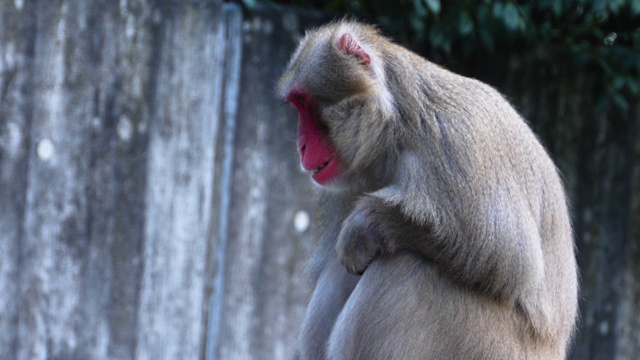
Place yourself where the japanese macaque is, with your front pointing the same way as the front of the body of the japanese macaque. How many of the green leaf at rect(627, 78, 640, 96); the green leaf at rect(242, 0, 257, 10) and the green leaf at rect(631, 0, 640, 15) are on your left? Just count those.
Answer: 0

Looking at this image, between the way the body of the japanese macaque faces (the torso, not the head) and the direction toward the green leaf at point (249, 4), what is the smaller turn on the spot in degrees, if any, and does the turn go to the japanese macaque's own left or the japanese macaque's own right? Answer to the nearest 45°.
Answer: approximately 45° to the japanese macaque's own right

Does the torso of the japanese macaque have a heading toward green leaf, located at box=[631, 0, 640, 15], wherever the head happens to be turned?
no

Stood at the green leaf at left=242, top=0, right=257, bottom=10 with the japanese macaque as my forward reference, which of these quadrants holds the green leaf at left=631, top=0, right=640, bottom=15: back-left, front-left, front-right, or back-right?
front-left

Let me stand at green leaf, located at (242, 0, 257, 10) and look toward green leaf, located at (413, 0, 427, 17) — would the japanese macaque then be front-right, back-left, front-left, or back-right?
front-right

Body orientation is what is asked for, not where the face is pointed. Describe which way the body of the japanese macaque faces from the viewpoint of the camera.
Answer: to the viewer's left

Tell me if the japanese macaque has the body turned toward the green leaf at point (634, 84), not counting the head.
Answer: no
